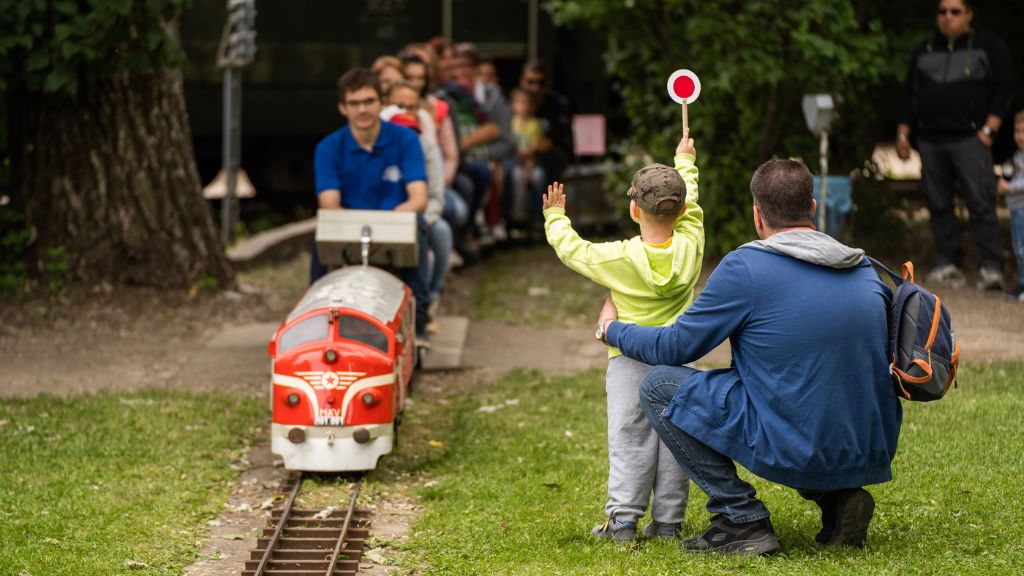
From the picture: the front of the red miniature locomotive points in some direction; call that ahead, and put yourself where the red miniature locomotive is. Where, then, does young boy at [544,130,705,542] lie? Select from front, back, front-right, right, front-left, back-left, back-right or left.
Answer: front-left

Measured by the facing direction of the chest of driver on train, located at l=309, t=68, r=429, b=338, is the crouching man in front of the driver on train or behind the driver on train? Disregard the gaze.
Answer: in front

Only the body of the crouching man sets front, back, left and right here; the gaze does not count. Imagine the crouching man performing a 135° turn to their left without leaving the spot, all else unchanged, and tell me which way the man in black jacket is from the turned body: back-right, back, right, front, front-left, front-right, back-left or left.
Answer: back

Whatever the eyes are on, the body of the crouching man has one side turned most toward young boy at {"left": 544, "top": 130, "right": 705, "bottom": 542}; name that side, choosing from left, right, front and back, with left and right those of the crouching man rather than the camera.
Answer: left

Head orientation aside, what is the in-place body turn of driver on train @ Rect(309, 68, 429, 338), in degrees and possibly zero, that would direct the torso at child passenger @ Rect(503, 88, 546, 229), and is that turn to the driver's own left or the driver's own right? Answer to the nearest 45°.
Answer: approximately 180°

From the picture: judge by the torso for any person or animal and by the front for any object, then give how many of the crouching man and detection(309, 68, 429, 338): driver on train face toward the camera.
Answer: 1

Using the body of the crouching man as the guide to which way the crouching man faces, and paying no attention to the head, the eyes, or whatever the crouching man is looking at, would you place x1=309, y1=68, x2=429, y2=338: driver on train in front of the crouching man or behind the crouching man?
in front

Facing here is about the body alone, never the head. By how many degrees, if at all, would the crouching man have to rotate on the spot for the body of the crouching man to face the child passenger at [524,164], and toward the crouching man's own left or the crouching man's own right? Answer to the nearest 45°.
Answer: approximately 45° to the crouching man's own right

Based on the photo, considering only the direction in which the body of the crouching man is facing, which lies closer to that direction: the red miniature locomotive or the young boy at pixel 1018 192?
the red miniature locomotive

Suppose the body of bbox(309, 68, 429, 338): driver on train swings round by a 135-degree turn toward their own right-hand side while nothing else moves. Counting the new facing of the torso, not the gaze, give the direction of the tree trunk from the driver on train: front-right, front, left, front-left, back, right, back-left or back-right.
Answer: front
